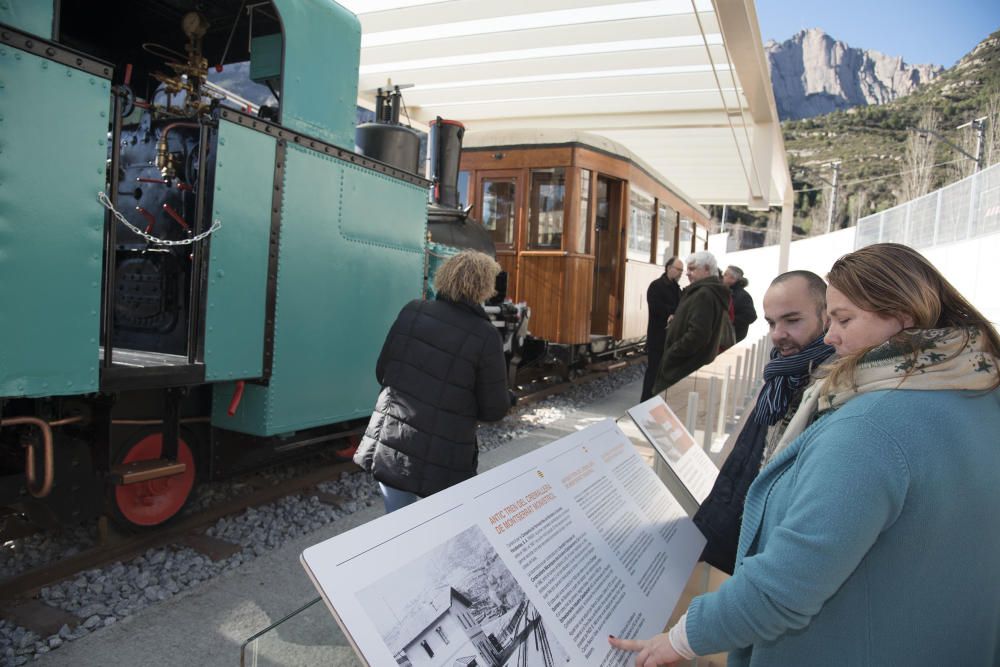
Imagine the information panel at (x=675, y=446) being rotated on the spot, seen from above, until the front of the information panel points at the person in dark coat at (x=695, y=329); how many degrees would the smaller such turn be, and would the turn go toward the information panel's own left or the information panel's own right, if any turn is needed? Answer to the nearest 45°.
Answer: approximately 135° to the information panel's own left

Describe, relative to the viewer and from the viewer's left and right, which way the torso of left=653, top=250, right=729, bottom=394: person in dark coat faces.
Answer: facing to the left of the viewer

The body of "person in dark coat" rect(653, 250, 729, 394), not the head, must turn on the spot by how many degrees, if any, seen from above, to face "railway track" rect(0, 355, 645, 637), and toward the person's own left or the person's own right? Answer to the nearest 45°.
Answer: approximately 45° to the person's own left

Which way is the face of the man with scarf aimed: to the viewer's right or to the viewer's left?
to the viewer's left

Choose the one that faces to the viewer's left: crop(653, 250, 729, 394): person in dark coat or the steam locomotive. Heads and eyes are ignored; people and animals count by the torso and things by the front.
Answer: the person in dark coat

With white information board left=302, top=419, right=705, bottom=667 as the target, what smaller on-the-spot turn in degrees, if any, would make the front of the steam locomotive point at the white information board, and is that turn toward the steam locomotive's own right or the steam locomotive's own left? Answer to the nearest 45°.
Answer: approximately 135° to the steam locomotive's own right

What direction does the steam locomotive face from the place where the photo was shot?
facing away from the viewer and to the right of the viewer

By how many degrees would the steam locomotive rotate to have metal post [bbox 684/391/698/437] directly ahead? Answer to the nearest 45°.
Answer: approximately 90° to its right

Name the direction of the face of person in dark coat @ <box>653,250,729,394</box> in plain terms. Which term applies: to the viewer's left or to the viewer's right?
to the viewer's left

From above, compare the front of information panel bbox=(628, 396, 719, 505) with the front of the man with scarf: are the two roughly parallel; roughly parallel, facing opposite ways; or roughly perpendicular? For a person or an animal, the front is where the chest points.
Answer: roughly perpendicular

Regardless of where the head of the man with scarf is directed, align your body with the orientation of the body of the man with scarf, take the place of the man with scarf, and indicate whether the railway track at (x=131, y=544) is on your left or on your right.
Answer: on your right

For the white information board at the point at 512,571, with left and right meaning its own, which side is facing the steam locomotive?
back
